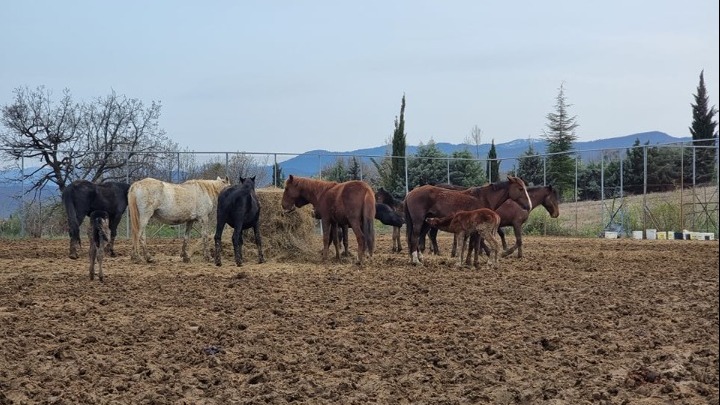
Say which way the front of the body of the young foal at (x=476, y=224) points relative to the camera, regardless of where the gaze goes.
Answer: to the viewer's left

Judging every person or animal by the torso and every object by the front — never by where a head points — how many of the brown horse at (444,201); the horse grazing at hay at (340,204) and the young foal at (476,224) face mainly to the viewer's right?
1

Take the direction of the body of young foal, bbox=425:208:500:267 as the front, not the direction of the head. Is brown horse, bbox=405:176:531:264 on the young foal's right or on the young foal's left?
on the young foal's right

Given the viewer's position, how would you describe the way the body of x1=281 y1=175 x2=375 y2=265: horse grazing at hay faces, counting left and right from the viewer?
facing away from the viewer and to the left of the viewer

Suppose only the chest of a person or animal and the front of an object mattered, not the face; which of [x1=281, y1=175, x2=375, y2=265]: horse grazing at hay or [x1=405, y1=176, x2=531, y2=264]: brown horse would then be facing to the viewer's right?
the brown horse

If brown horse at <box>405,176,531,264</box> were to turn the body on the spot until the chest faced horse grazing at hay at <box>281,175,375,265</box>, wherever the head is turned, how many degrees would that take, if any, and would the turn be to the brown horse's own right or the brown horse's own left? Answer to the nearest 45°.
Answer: approximately 180°

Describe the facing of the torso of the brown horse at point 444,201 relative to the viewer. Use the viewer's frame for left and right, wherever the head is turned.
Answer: facing to the right of the viewer

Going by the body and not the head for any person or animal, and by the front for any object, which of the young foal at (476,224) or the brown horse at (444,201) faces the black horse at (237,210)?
the young foal

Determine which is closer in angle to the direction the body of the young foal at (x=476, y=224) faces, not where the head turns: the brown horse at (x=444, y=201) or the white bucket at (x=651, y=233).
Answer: the brown horse
